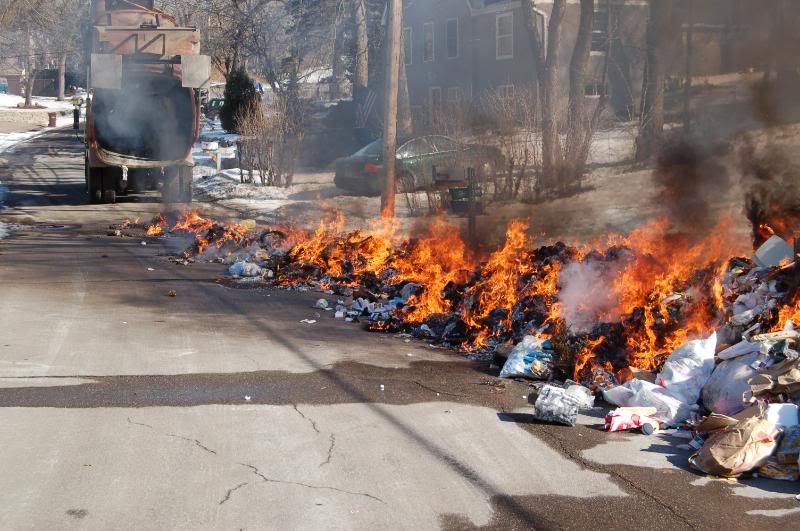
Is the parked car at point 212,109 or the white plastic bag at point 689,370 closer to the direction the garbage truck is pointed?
the parked car

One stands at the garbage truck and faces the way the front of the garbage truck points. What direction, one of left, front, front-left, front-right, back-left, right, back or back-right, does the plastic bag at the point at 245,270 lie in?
back

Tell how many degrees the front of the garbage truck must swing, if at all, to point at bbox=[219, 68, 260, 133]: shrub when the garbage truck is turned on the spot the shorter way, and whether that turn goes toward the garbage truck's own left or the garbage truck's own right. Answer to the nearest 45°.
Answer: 0° — it already faces it

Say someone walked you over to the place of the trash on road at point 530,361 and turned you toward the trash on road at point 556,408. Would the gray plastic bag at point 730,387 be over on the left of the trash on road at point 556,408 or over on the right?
left

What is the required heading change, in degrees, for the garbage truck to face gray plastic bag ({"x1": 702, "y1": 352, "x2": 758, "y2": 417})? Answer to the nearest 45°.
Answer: approximately 180°

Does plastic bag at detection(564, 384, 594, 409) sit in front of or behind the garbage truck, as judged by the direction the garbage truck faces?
behind

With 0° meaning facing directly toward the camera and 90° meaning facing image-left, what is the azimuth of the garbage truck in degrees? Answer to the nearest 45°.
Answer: approximately 180°
